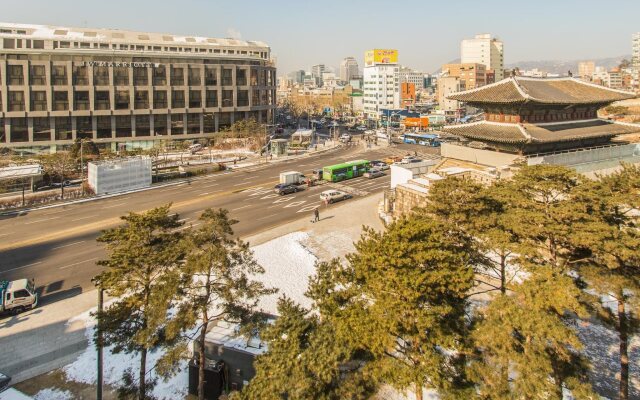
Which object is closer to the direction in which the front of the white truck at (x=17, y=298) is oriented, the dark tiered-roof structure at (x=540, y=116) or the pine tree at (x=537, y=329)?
the dark tiered-roof structure

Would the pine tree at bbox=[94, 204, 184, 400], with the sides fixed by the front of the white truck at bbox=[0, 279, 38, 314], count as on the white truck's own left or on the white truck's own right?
on the white truck's own right

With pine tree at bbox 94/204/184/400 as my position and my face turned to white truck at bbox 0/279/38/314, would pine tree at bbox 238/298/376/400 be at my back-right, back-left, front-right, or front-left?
back-right

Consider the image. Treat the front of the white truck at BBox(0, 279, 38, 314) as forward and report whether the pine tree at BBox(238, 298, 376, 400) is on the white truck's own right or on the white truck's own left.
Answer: on the white truck's own right

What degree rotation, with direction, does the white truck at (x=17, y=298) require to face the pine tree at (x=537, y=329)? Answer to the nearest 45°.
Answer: approximately 45° to its right

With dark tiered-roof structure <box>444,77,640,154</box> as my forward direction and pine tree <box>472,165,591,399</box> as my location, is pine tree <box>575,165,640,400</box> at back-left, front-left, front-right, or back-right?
front-right

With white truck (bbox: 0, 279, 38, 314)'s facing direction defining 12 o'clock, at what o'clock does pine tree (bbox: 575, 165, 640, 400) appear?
The pine tree is roughly at 2 o'clock from the white truck.

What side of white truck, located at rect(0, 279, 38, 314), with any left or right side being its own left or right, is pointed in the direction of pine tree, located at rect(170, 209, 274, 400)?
right

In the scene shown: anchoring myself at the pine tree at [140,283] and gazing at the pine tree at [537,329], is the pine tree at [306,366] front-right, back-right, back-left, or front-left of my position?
front-right

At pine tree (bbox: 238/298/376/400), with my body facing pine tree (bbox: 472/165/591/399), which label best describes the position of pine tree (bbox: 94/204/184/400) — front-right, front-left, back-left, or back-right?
back-left

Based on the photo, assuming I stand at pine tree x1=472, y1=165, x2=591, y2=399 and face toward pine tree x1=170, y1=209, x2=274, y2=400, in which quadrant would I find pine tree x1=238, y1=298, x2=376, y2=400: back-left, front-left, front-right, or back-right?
front-left

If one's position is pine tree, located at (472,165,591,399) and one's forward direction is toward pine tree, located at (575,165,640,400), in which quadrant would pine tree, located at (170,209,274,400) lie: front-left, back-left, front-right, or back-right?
back-left

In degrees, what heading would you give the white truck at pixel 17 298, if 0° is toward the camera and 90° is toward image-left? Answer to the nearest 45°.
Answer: approximately 270°
